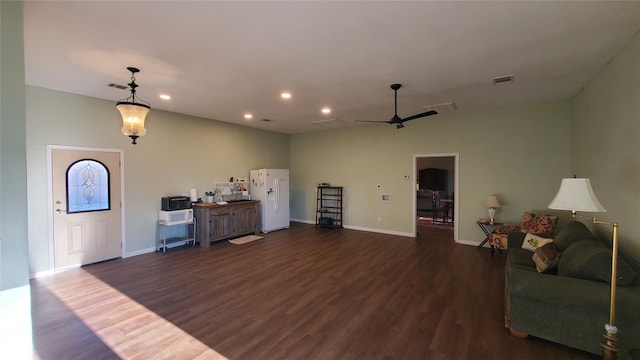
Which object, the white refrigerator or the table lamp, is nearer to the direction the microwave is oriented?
the table lamp

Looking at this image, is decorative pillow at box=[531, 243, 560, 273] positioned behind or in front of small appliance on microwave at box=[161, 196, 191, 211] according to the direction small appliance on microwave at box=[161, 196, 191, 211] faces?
in front

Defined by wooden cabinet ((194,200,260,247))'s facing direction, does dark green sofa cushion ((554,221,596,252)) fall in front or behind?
in front

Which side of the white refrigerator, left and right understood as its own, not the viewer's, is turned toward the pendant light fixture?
right

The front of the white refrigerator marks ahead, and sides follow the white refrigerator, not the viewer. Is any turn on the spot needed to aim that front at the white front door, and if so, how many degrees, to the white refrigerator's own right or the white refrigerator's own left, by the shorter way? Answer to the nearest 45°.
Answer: approximately 90° to the white refrigerator's own right

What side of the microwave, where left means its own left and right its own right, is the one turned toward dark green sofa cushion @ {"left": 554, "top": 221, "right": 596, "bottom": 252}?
front

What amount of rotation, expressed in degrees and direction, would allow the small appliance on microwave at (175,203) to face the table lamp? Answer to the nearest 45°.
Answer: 0° — it already faces it

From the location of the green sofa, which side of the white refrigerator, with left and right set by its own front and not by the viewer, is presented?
front

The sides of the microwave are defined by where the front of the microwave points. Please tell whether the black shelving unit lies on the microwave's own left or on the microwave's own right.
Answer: on the microwave's own left

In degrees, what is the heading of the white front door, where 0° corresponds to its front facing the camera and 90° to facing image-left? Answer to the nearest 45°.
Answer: approximately 315°

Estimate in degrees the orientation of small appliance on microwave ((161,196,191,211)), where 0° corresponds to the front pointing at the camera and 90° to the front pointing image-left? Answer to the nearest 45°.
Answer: approximately 315°

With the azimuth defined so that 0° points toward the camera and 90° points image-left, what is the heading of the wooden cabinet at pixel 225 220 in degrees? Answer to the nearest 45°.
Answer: approximately 315°

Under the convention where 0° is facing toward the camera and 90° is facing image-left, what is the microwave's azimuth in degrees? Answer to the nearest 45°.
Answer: approximately 315°
